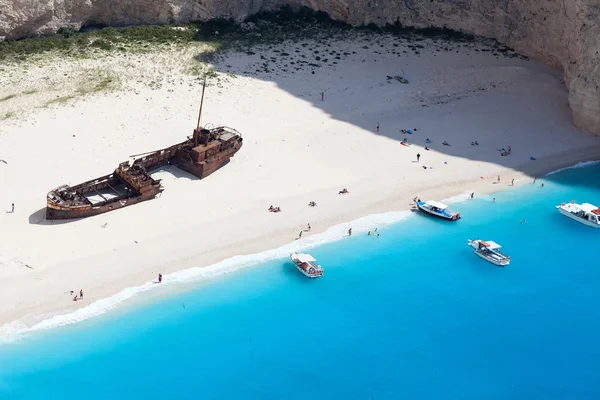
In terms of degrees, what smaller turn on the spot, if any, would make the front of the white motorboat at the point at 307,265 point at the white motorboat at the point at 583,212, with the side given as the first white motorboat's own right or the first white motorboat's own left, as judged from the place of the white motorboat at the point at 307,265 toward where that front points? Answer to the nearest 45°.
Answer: approximately 90° to the first white motorboat's own right

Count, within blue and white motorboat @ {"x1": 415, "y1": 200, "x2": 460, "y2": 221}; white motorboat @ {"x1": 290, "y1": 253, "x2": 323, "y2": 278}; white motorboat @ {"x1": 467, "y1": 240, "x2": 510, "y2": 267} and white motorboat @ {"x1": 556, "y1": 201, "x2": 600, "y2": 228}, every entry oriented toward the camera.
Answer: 0

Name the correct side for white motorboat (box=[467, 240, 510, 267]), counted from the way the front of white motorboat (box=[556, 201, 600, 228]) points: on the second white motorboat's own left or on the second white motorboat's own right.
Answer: on the second white motorboat's own left

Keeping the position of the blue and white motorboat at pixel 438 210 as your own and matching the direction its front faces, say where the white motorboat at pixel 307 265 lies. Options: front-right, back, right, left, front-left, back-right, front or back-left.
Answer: left

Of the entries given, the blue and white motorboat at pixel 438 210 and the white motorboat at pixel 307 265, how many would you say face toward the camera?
0

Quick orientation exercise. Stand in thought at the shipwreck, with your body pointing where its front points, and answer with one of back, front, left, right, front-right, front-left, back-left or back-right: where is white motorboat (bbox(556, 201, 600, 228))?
back-left

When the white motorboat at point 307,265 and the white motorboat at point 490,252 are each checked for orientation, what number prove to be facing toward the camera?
0

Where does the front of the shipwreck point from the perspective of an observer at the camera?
facing the viewer and to the left of the viewer

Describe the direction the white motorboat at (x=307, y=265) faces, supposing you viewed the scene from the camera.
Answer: facing away from the viewer and to the left of the viewer

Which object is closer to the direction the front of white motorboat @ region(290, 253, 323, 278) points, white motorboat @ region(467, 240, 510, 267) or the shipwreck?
the shipwreck

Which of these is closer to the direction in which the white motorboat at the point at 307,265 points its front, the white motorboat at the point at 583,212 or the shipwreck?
the shipwreck

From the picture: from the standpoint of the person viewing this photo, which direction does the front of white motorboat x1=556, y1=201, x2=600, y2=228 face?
facing away from the viewer and to the left of the viewer

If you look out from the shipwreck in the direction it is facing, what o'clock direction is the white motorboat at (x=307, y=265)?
The white motorboat is roughly at 9 o'clock from the shipwreck.

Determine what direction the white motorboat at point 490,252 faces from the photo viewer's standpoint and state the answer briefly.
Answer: facing away from the viewer and to the left of the viewer

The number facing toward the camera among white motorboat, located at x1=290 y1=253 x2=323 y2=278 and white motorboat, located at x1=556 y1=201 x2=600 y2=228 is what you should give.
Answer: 0
